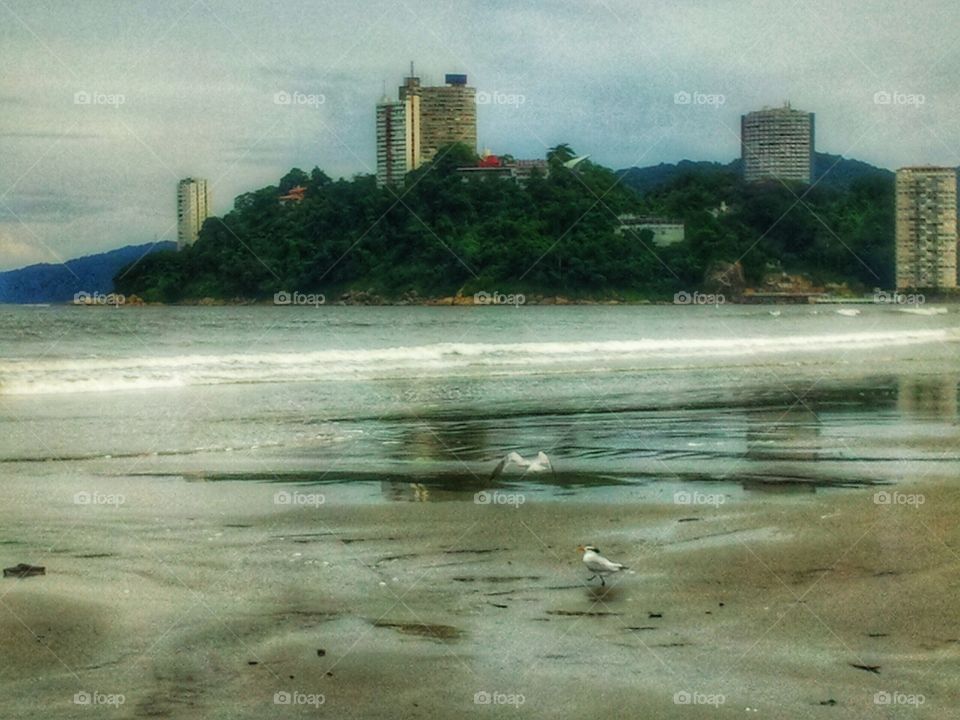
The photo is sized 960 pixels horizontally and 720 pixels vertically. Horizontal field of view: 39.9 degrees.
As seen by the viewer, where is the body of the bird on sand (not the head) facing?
to the viewer's left

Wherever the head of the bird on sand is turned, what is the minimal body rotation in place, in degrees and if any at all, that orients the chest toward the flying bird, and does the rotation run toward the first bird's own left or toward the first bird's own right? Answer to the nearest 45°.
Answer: approximately 90° to the first bird's own right

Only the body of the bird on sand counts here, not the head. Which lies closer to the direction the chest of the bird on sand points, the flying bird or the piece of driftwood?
the piece of driftwood

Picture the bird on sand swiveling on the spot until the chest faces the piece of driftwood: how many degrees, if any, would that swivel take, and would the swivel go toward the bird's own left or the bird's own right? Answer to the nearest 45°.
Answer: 0° — it already faces it
